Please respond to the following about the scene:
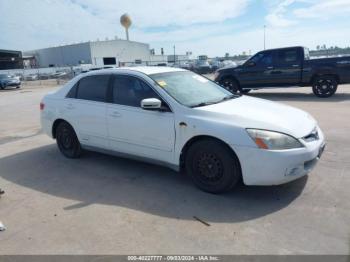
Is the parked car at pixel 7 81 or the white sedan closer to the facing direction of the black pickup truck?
the parked car

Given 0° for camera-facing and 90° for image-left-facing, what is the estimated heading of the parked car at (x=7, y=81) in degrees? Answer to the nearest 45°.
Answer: approximately 315°

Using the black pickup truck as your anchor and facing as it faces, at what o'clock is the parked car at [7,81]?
The parked car is roughly at 1 o'clock from the black pickup truck.

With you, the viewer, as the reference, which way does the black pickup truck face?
facing to the left of the viewer

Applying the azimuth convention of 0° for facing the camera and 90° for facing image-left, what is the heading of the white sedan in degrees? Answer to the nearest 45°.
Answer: approximately 315°

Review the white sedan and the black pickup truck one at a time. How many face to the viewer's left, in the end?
1

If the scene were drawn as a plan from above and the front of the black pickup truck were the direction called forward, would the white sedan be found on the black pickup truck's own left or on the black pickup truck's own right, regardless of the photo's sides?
on the black pickup truck's own left

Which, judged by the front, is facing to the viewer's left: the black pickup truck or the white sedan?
the black pickup truck

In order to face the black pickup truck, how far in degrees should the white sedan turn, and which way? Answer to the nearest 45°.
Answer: approximately 90° to its left

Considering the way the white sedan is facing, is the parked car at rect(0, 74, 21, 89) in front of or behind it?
behind
